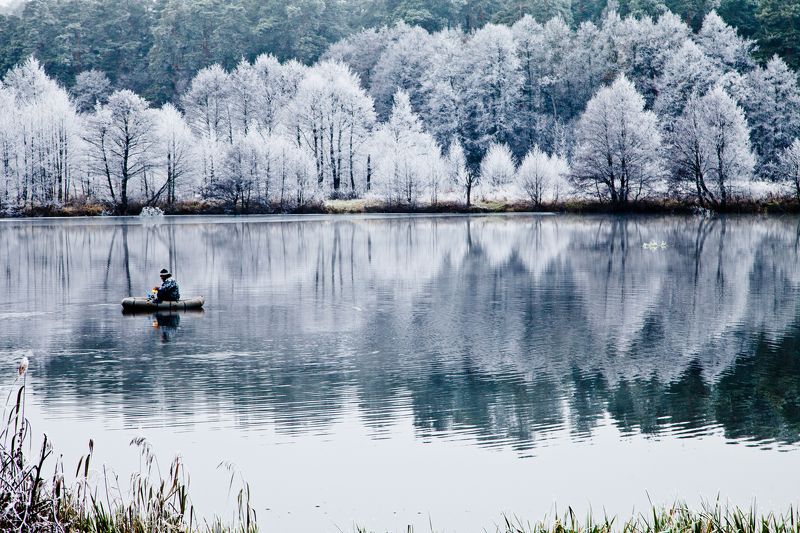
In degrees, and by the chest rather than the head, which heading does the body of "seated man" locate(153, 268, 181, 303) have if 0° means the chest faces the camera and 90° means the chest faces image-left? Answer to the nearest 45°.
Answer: approximately 90°
